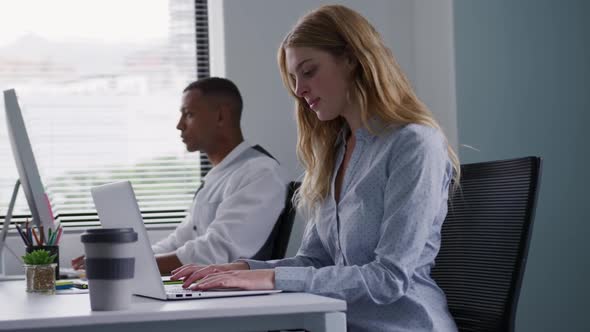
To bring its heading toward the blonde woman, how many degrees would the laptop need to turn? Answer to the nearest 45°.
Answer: approximately 45° to its left

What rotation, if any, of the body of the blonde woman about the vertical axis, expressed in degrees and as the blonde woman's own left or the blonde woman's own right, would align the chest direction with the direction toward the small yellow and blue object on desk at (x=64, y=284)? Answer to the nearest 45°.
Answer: approximately 45° to the blonde woman's own right

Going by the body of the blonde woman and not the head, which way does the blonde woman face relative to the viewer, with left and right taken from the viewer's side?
facing the viewer and to the left of the viewer

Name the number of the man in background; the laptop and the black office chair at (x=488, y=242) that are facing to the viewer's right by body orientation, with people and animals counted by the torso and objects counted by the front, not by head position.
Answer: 1

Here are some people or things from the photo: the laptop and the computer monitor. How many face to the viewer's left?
0

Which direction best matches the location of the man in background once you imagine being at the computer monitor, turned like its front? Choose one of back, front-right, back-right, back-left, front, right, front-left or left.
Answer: front-left

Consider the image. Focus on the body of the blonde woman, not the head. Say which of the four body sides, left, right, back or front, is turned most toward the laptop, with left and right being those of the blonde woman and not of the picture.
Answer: front

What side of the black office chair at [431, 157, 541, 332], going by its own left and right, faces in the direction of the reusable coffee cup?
front

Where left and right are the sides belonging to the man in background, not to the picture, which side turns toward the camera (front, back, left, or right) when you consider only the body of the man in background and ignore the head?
left

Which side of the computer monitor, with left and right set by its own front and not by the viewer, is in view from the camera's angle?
right

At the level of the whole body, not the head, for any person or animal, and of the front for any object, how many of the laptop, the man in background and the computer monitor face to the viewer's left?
1

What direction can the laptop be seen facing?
to the viewer's right

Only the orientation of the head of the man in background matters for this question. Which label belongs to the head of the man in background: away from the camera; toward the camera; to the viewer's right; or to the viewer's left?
to the viewer's left

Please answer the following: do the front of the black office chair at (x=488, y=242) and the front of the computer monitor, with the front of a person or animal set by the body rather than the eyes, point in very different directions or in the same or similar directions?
very different directions

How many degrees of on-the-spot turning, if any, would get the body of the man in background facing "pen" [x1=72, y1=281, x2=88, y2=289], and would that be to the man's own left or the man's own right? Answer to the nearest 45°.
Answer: approximately 90° to the man's own left
